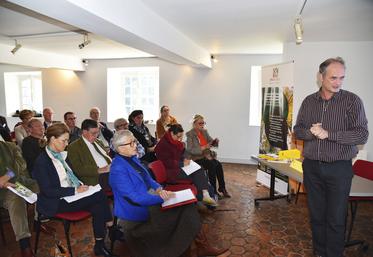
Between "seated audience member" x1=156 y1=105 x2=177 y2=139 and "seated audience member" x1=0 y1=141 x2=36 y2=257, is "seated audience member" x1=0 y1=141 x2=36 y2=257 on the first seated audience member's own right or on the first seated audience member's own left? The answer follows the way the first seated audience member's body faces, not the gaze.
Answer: on the first seated audience member's own right

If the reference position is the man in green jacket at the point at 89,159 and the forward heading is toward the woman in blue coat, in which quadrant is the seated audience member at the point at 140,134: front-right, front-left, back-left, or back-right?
back-left

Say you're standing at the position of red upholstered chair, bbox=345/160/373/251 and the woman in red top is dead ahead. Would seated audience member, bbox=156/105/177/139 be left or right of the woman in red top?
right

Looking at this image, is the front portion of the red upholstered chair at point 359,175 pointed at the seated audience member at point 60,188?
yes

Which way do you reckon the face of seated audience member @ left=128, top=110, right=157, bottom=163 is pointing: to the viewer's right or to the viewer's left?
to the viewer's right

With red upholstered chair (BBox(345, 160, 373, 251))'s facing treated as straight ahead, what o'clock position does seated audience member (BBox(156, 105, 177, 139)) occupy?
The seated audience member is roughly at 2 o'clock from the red upholstered chair.

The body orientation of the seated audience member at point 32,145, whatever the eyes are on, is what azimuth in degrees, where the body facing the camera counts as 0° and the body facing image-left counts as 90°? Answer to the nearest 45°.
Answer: approximately 315°

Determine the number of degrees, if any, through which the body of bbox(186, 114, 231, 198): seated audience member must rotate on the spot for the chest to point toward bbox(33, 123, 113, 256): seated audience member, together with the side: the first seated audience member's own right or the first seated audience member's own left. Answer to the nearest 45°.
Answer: approximately 90° to the first seated audience member's own right

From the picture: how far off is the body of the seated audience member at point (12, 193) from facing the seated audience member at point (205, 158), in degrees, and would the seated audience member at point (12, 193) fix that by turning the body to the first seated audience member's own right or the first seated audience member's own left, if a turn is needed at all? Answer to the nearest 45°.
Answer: approximately 45° to the first seated audience member's own left

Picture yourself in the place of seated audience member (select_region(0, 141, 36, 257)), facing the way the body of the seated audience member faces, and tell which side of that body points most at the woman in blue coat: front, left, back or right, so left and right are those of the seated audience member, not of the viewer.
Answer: front

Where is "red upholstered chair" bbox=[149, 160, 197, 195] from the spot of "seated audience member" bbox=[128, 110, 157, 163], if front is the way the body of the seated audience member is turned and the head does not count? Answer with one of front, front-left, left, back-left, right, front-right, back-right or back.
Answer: front-right

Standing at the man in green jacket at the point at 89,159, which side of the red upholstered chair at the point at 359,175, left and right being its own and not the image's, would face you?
front

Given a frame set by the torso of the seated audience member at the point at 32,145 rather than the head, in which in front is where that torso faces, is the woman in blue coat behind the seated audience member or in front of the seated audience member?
in front
